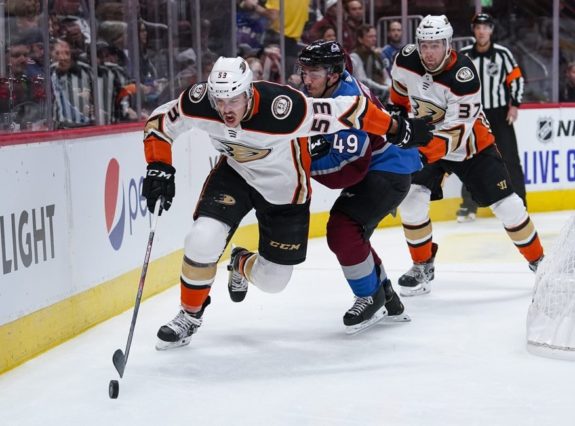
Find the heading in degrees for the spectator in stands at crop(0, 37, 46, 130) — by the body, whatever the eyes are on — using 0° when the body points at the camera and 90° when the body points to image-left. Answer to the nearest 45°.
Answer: approximately 0°

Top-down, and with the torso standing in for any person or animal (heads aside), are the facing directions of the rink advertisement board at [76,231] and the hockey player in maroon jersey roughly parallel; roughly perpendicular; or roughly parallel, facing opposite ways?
roughly perpendicular

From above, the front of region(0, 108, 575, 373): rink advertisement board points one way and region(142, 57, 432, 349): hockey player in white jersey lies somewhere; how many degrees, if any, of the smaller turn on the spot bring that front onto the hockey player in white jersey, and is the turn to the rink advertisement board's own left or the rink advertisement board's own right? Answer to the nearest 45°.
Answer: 0° — it already faces them

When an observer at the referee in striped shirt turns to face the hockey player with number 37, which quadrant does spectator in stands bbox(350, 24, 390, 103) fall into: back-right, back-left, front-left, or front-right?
back-right

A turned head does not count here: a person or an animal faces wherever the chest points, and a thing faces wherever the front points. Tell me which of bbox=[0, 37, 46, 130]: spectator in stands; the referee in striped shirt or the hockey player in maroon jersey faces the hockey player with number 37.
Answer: the referee in striped shirt

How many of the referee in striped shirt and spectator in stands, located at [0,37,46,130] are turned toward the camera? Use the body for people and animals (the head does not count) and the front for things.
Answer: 2
